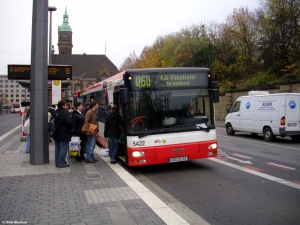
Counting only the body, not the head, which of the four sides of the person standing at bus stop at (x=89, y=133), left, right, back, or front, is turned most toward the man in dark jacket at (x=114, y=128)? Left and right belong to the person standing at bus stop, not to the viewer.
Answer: front

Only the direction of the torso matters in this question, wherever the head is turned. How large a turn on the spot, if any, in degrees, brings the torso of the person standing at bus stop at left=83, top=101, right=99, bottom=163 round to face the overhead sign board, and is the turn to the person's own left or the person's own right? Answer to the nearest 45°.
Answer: approximately 135° to the person's own left

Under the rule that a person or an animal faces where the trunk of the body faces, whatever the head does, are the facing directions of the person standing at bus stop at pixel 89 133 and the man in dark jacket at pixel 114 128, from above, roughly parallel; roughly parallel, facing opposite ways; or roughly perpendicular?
roughly perpendicular

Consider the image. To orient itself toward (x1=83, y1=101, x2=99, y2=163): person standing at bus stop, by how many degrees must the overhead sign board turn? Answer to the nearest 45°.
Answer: approximately 45° to its left

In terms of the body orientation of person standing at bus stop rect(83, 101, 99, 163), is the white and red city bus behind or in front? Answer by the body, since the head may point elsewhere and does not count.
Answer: in front

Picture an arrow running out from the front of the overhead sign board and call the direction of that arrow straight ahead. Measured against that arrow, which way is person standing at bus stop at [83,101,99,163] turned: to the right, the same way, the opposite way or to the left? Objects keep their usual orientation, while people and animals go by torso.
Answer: to the left

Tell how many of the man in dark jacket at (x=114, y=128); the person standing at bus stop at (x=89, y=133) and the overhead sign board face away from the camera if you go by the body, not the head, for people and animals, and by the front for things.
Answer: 1

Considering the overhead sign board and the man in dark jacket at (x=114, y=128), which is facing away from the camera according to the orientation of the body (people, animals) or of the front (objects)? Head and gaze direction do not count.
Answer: the man in dark jacket

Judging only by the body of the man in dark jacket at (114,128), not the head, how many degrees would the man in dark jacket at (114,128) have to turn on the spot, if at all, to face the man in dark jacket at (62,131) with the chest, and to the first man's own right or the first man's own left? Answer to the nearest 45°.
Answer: approximately 135° to the first man's own left

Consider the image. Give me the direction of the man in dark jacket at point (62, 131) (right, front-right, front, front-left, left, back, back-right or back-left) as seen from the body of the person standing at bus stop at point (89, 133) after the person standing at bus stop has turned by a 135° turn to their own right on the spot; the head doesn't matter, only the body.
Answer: front

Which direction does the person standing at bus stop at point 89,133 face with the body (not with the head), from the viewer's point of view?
to the viewer's right

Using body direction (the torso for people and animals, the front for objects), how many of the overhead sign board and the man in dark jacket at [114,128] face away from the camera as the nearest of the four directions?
1
